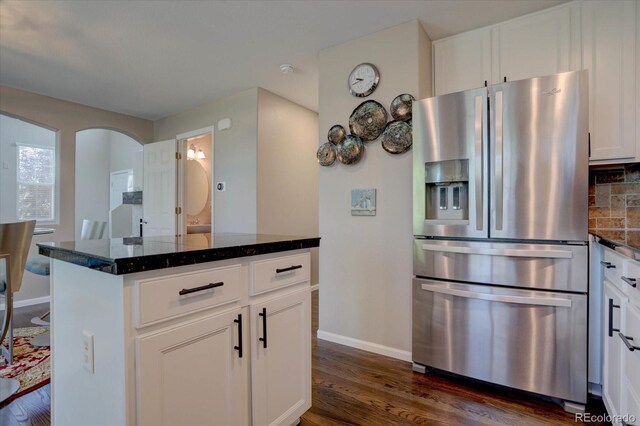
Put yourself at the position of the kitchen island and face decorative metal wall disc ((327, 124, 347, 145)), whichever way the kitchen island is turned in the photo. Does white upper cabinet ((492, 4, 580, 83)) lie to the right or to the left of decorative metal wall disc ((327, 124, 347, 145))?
right

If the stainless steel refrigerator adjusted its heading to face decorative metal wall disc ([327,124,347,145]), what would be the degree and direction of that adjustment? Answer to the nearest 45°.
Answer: approximately 45° to its right

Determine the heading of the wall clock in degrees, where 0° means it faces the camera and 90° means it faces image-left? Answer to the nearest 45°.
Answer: approximately 45°

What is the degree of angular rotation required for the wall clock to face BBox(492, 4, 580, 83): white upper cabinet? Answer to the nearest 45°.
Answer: approximately 135° to its left

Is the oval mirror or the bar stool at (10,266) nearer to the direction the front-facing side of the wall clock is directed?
the bar stool

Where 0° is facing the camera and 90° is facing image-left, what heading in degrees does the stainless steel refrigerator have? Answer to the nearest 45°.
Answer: approximately 45°

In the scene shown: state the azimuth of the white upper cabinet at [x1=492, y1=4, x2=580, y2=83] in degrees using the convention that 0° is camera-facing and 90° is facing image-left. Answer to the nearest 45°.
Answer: approximately 45°
